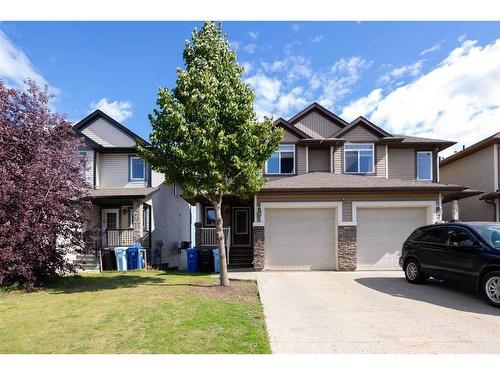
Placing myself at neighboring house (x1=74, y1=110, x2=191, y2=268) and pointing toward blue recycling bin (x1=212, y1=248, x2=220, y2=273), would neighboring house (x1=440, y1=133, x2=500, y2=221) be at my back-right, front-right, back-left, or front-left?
front-left

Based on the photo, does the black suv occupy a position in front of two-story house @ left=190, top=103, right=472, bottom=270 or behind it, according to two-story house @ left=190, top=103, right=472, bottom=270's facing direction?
in front

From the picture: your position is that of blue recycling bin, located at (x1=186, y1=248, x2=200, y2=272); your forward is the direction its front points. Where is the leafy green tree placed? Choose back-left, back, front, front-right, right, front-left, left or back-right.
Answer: front

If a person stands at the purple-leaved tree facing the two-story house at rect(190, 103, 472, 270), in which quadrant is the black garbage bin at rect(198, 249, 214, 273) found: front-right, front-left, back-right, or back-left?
front-left

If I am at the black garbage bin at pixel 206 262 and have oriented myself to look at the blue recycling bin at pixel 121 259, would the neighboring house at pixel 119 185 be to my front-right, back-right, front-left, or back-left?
front-right

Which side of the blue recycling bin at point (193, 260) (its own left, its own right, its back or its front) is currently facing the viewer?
front

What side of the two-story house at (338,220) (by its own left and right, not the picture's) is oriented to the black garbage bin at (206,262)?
right

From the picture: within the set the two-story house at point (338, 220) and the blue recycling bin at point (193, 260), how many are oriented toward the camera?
2

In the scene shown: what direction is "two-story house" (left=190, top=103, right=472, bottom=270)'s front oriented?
toward the camera

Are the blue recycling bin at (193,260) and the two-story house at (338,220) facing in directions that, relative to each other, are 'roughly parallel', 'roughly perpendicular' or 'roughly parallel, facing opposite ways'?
roughly parallel

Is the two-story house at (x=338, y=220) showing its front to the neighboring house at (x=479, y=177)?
no
